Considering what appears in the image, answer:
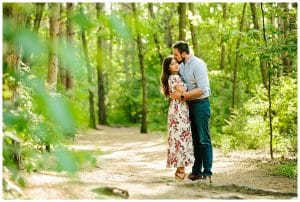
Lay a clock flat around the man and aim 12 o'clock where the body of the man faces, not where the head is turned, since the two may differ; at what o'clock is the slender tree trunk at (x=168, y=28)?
The slender tree trunk is roughly at 3 o'clock from the man.

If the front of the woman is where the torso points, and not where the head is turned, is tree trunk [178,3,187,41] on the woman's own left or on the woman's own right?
on the woman's own left

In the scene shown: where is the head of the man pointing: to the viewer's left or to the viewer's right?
to the viewer's left

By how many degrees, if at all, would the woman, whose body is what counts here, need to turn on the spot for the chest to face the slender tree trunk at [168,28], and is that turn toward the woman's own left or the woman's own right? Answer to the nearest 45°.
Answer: approximately 90° to the woman's own left

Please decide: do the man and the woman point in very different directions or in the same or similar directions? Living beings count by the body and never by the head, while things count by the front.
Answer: very different directions

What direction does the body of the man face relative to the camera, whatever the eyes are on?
to the viewer's left

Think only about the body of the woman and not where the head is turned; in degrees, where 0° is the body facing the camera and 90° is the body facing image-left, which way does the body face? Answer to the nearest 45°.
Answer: approximately 270°

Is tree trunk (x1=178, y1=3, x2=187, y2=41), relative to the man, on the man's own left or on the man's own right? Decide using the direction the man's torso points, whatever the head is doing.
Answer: on the man's own right
